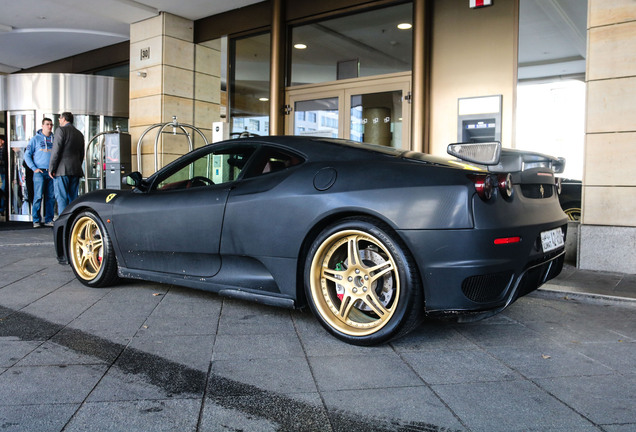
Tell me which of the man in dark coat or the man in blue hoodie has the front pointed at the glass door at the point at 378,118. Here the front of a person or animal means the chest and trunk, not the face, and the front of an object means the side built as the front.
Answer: the man in blue hoodie

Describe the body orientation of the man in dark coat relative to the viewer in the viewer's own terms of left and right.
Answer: facing away from the viewer and to the left of the viewer

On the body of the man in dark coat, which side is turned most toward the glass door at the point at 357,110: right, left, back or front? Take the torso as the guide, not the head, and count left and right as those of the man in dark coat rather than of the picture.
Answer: back

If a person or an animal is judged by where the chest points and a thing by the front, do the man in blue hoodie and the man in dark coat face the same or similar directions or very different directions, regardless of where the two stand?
very different directions

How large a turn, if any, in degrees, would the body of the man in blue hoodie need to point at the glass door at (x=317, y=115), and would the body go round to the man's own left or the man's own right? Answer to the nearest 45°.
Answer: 0° — they already face it

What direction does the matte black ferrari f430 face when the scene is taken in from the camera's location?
facing away from the viewer and to the left of the viewer

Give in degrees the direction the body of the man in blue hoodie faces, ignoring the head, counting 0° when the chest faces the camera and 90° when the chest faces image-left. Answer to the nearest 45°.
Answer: approximately 315°
